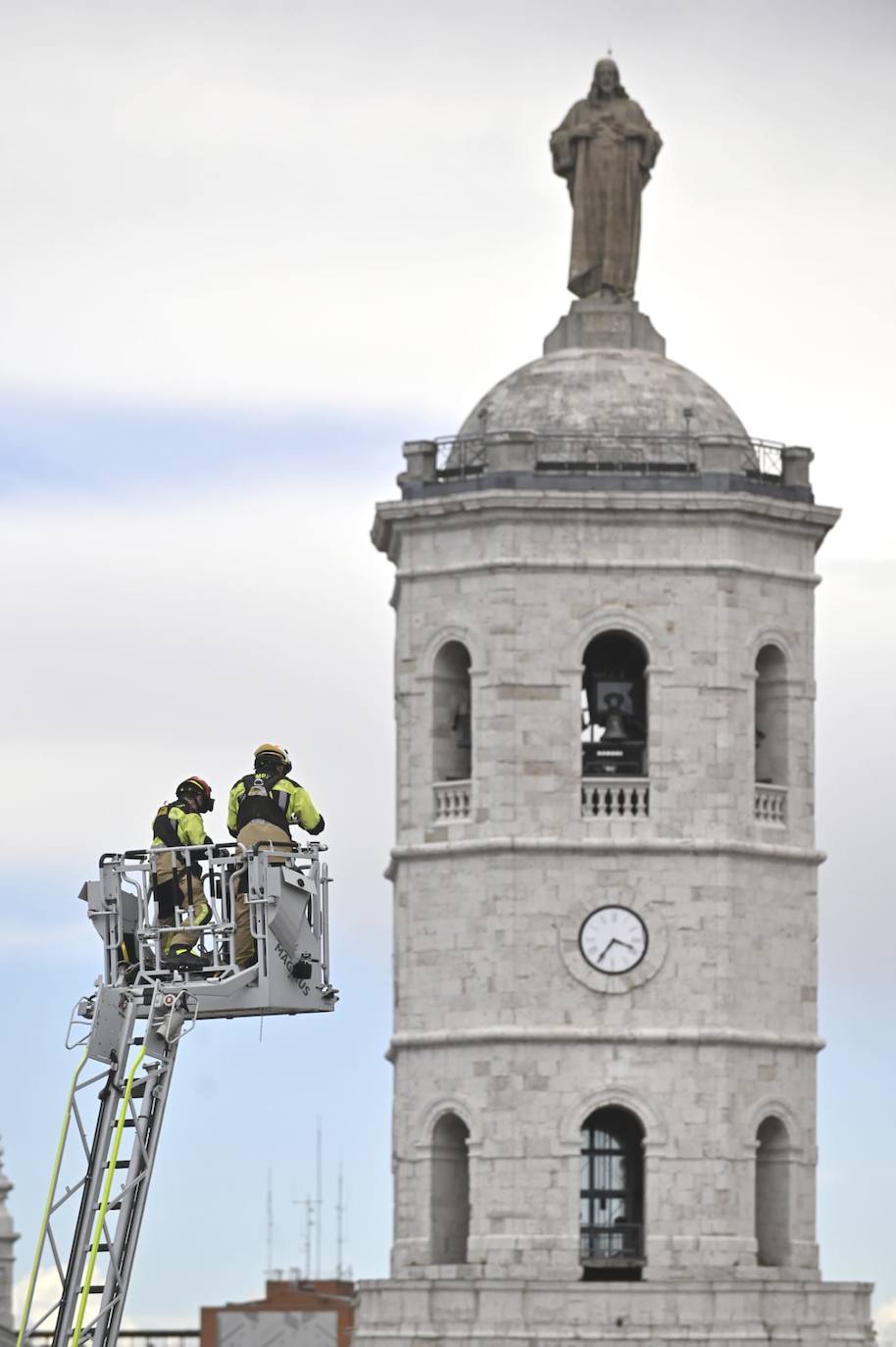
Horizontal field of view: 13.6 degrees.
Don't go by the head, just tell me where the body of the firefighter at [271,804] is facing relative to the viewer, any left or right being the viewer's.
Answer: facing away from the viewer and to the right of the viewer

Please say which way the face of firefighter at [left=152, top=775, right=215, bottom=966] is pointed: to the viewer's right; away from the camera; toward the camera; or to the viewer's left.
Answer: to the viewer's right
